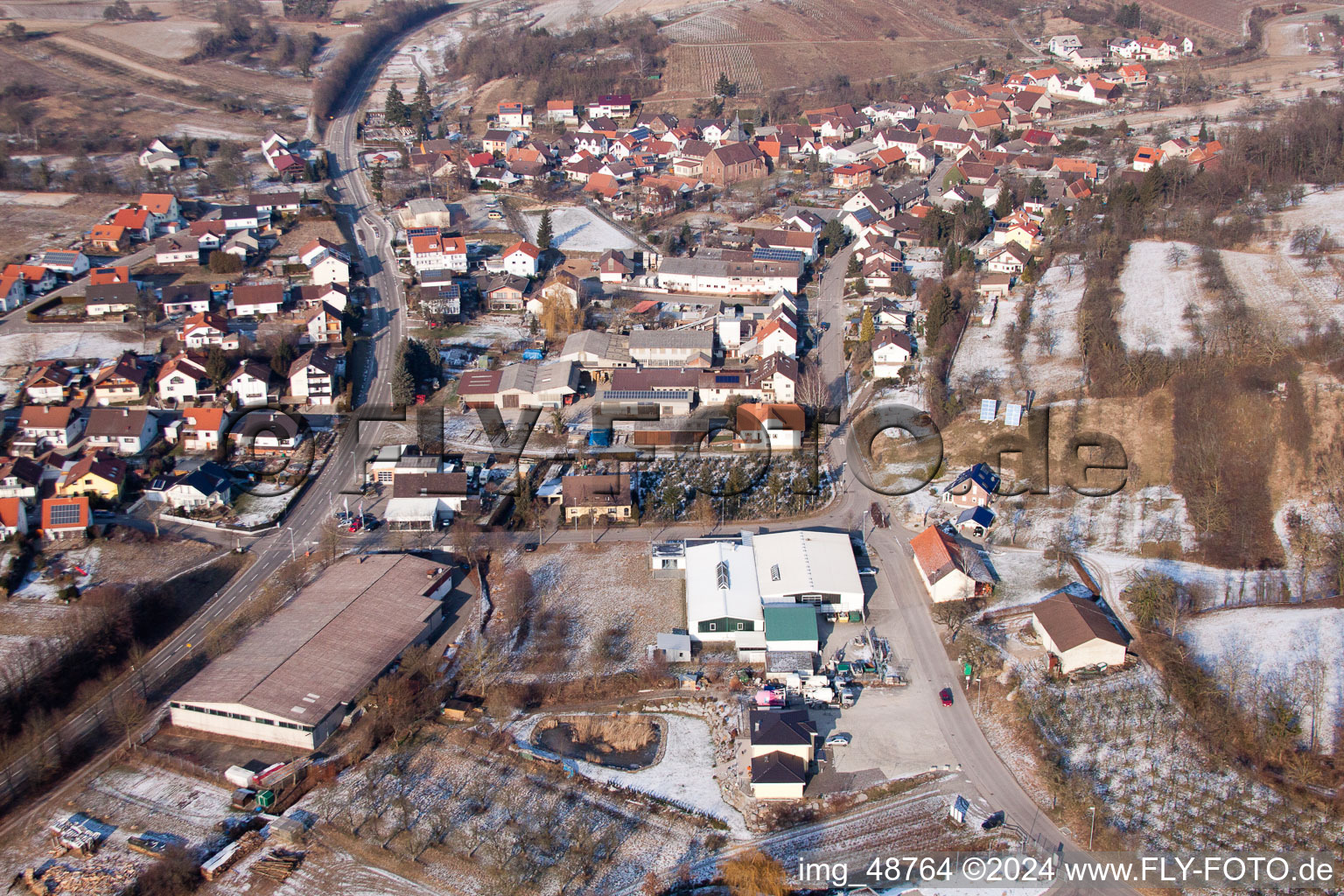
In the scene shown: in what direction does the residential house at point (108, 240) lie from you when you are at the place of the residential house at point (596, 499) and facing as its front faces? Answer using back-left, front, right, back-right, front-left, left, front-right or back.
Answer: back-right

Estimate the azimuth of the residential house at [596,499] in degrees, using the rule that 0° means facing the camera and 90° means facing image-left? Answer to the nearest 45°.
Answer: approximately 0°

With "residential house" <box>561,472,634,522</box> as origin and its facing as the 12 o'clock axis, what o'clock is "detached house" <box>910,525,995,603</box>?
The detached house is roughly at 10 o'clock from the residential house.

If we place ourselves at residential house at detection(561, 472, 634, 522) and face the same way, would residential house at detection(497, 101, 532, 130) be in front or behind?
behind

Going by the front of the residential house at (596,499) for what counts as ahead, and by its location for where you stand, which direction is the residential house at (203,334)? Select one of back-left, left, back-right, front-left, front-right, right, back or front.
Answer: back-right

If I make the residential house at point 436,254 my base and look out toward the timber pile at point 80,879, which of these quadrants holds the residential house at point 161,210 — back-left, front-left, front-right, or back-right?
back-right

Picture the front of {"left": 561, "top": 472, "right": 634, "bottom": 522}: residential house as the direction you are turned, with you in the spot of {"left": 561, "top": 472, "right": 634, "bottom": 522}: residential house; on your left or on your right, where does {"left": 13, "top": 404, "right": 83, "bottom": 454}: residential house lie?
on your right

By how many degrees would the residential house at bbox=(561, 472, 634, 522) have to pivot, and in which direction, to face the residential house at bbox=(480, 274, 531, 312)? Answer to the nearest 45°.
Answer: approximately 180°

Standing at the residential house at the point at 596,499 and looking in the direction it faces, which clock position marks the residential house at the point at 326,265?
the residential house at the point at 326,265 is roughly at 5 o'clock from the residential house at the point at 596,499.

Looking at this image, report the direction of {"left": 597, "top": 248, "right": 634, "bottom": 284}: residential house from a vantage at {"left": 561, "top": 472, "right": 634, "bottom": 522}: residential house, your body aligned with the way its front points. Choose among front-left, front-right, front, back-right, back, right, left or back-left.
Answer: back

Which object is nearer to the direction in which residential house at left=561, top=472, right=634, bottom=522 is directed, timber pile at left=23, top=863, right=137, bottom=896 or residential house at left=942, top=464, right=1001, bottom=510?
the timber pile

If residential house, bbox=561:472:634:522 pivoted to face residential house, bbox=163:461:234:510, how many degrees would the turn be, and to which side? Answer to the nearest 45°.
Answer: approximately 90° to its right

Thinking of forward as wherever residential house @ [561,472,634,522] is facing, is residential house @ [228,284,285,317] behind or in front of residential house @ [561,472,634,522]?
behind

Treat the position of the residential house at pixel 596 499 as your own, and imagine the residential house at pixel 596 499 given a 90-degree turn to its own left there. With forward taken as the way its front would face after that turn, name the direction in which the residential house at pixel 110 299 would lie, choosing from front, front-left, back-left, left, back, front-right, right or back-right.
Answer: back-left

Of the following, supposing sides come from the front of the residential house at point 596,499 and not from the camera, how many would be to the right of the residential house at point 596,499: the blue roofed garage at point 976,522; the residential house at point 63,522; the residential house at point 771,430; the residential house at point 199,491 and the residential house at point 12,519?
3

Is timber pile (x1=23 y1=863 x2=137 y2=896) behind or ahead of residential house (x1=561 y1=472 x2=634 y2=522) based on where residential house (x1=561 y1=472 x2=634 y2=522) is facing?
ahead

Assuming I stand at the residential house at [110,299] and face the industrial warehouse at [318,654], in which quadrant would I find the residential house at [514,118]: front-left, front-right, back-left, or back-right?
back-left

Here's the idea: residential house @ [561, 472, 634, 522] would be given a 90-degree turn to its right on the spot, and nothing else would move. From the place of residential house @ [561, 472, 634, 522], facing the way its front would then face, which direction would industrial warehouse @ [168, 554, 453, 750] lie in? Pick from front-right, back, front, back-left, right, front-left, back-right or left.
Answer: front-left
